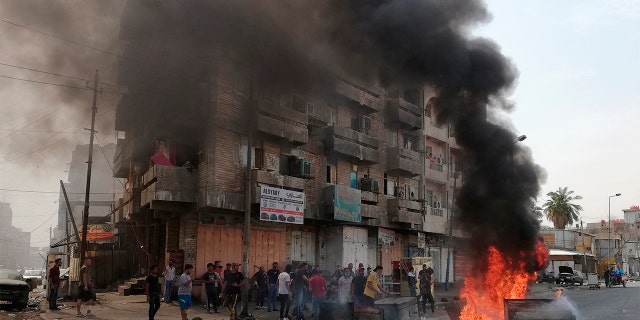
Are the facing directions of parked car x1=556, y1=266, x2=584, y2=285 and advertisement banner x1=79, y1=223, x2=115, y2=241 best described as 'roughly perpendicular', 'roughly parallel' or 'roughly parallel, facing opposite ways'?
roughly perpendicular

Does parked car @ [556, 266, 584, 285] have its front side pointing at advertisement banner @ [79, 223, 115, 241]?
yes

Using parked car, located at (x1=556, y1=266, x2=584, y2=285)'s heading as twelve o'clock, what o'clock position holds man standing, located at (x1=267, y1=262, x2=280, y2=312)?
The man standing is roughly at 11 o'clock from the parked car.

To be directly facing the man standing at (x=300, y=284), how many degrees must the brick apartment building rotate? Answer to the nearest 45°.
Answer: approximately 45° to its right

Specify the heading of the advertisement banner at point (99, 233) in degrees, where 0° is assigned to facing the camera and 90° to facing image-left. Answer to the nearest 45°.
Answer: approximately 0°

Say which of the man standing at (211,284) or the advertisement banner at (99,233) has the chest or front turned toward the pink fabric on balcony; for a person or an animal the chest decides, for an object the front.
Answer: the advertisement banner

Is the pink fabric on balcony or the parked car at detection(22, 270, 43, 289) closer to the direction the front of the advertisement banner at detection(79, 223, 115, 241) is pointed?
the pink fabric on balcony
